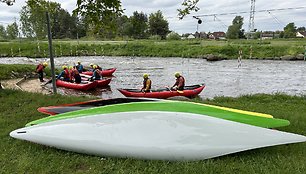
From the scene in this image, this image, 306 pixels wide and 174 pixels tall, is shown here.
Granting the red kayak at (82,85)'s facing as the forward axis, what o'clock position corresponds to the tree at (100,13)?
The tree is roughly at 9 o'clock from the red kayak.
